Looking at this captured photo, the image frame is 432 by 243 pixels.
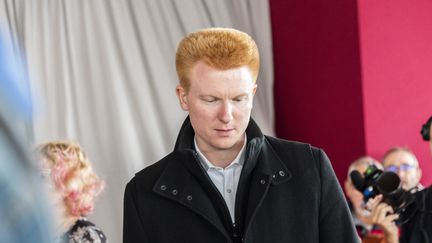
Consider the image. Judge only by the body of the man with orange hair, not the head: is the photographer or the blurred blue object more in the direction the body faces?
the blurred blue object

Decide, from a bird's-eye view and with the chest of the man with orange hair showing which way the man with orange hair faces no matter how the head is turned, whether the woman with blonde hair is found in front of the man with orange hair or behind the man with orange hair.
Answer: behind

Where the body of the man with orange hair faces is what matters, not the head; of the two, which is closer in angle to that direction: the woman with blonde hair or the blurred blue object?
the blurred blue object

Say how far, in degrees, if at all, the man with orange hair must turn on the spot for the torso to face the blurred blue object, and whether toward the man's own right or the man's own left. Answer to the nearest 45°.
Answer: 0° — they already face it

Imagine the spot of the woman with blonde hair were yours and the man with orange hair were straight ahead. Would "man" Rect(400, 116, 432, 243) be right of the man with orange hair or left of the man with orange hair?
left

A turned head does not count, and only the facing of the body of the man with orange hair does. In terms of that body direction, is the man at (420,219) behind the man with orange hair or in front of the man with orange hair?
behind

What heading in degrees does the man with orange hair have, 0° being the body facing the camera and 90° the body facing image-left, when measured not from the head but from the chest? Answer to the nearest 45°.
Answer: approximately 0°

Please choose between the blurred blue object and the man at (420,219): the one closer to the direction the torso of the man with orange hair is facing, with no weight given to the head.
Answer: the blurred blue object
